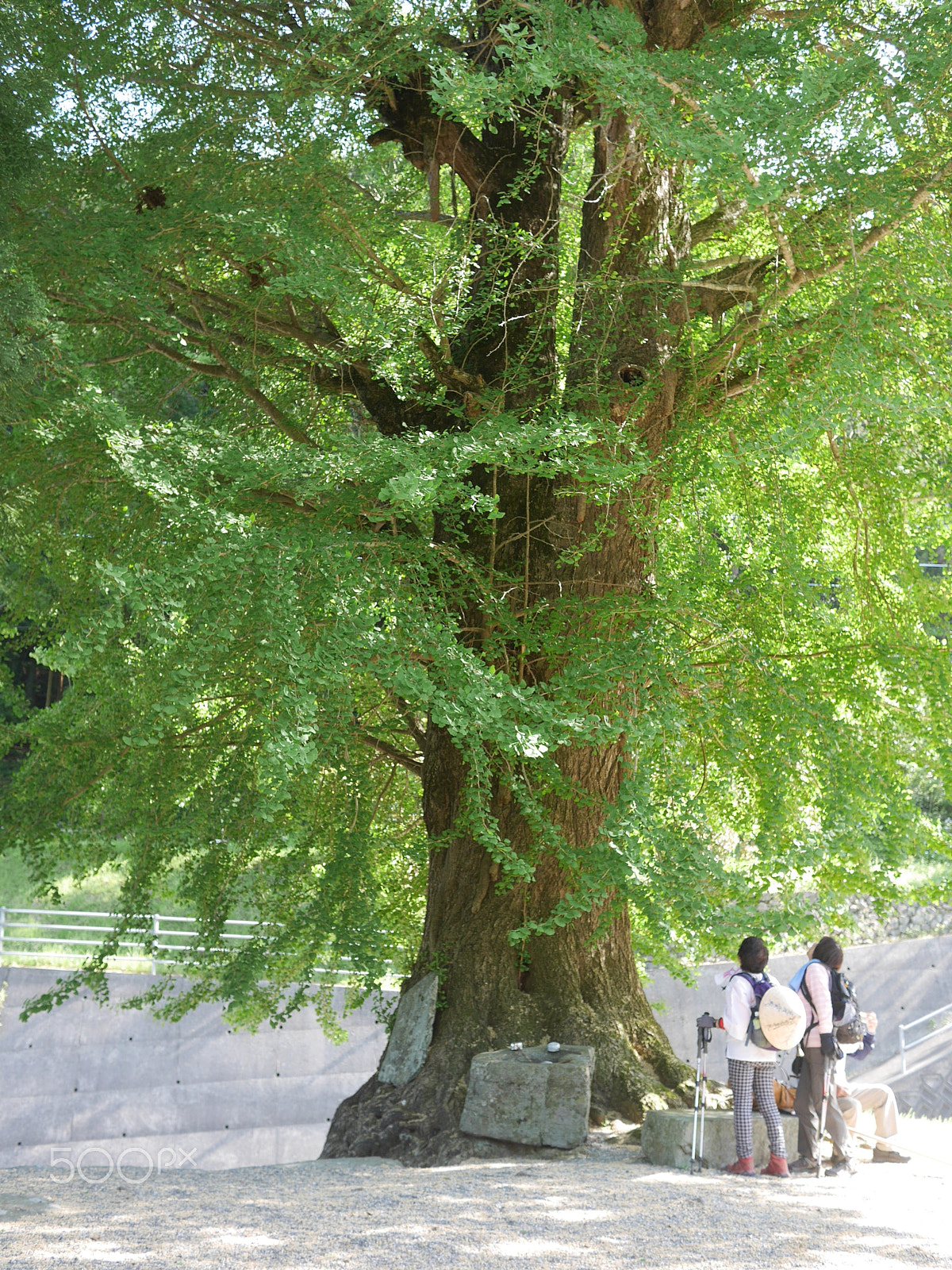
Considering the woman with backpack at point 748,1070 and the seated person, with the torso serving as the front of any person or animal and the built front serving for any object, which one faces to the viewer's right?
the seated person

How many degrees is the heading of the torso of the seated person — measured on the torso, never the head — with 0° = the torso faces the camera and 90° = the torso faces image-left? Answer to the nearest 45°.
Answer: approximately 270°

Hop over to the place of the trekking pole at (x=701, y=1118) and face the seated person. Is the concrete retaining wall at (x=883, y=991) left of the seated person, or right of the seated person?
left

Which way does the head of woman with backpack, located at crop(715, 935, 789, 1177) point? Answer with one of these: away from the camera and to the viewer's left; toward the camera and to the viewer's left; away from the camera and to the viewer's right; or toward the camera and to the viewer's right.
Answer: away from the camera and to the viewer's left

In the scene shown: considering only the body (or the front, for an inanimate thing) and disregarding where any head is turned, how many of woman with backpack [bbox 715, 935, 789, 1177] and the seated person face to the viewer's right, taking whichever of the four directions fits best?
1

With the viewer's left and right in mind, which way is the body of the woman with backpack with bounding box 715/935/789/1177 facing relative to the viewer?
facing away from the viewer and to the left of the viewer

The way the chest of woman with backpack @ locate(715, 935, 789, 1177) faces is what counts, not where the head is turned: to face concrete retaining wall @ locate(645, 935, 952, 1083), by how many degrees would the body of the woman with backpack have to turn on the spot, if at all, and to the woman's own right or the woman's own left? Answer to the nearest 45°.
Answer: approximately 45° to the woman's own right

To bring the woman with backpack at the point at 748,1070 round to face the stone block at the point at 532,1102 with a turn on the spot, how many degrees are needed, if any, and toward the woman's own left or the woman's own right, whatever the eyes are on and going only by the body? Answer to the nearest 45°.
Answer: approximately 45° to the woman's own left

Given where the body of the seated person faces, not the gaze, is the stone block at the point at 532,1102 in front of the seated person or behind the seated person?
behind

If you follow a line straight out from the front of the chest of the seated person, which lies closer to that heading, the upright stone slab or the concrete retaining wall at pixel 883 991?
the concrete retaining wall
